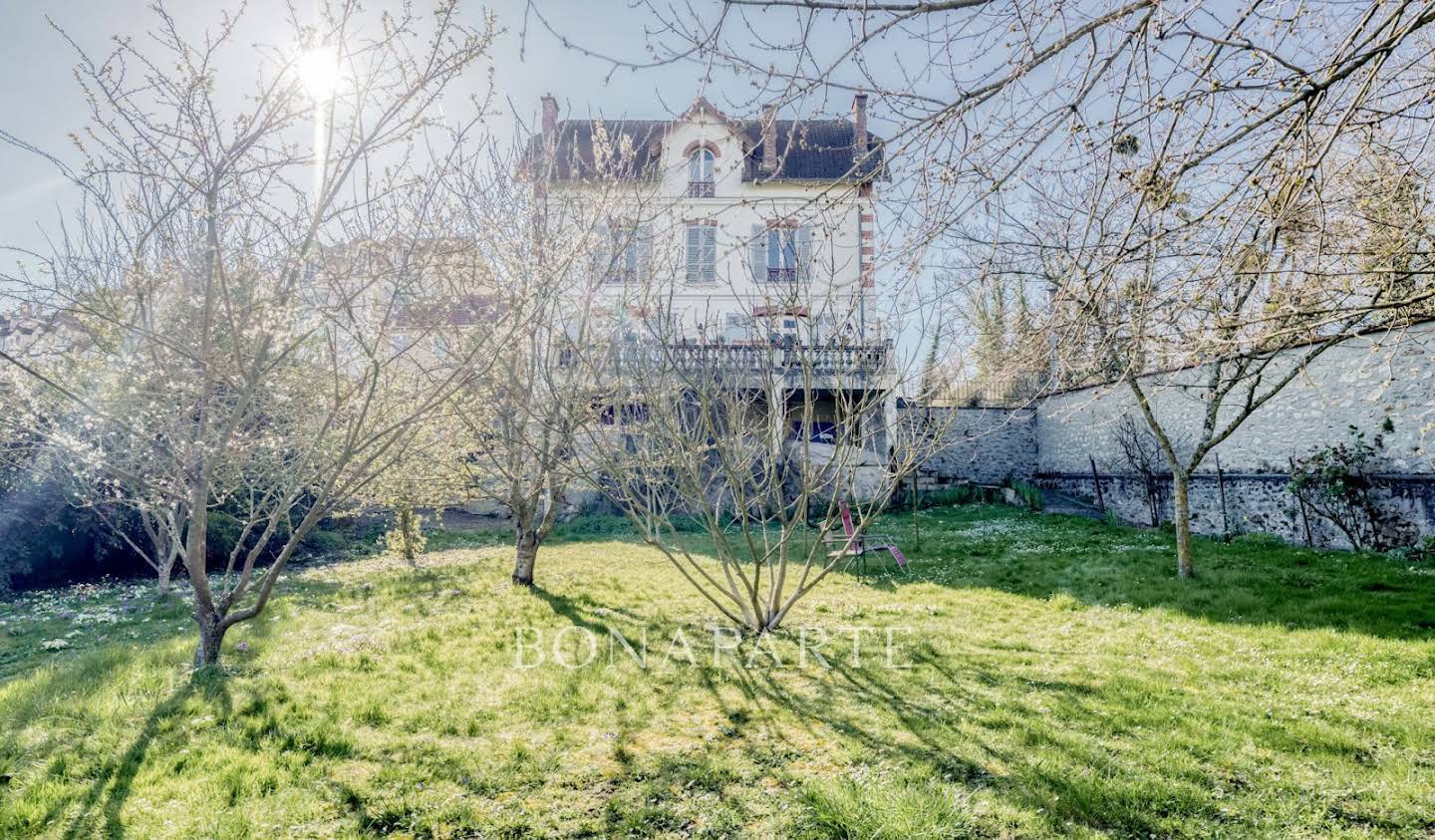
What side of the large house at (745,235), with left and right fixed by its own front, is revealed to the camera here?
front

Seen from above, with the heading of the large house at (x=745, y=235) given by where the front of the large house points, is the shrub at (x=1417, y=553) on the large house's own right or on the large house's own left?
on the large house's own left

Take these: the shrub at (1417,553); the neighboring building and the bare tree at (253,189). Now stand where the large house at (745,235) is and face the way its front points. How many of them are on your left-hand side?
1

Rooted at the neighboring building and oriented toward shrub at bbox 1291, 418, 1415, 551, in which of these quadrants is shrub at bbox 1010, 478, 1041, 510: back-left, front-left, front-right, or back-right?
front-left

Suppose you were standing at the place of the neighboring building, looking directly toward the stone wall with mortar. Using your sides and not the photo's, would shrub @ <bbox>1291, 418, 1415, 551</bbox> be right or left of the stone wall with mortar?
right

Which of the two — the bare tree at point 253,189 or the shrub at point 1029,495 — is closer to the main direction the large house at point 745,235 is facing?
the bare tree

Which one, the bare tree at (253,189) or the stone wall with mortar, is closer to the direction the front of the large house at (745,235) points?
the bare tree

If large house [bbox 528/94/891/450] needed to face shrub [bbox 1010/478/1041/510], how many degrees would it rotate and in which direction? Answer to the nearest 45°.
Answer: approximately 45° to its left

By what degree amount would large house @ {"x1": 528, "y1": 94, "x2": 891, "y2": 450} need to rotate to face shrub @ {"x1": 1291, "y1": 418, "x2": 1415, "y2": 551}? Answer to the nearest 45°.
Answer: approximately 90° to its left
